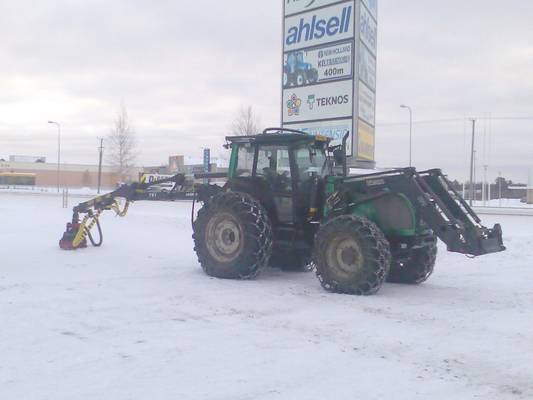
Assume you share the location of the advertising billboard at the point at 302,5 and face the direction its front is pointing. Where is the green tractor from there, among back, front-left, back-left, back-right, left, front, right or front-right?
front-left

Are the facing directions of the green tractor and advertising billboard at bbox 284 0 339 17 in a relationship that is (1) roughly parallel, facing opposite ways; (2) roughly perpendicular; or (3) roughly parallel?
roughly perpendicular

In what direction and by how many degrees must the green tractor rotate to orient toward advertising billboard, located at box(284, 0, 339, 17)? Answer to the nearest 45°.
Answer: approximately 135° to its left

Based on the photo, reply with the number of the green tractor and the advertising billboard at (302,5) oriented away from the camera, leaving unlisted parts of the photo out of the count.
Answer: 0

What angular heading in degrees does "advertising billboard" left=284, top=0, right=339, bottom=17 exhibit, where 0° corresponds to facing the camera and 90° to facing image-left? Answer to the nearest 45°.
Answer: approximately 45°

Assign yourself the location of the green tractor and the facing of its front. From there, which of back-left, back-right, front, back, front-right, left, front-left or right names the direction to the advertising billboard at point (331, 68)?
back-left
